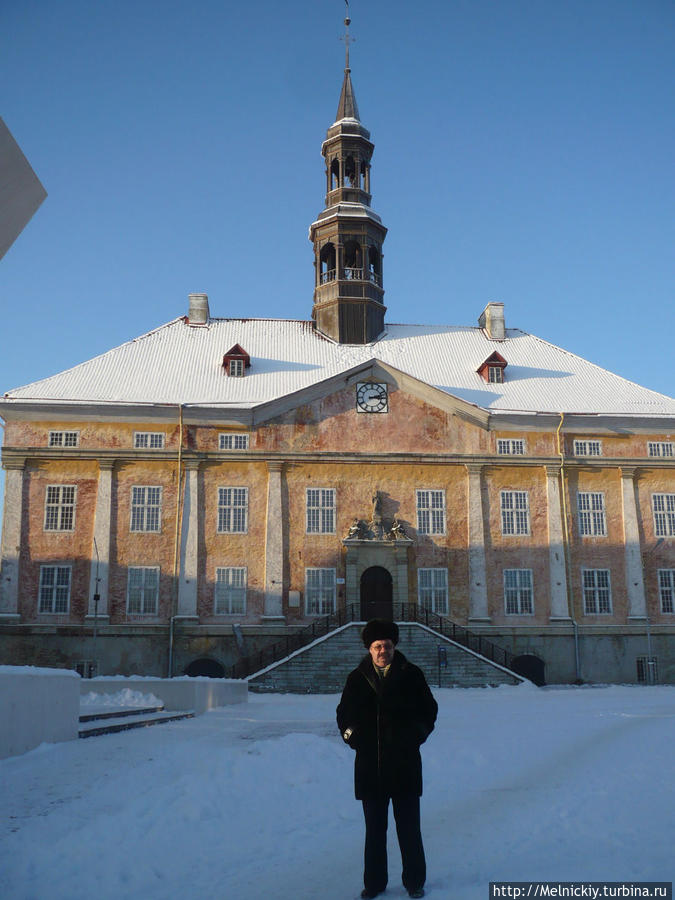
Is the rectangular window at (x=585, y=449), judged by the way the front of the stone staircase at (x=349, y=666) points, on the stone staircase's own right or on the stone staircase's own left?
on the stone staircase's own left

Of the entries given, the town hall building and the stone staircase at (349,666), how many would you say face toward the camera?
2

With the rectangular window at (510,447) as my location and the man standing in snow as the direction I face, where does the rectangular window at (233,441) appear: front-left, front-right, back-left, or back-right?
front-right

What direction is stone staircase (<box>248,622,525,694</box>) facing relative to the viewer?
toward the camera

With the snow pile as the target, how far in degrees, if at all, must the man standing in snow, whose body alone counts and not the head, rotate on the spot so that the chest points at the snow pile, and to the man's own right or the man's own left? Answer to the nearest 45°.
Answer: approximately 135° to the man's own right

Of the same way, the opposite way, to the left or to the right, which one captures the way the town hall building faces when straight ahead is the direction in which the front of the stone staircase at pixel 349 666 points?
the same way

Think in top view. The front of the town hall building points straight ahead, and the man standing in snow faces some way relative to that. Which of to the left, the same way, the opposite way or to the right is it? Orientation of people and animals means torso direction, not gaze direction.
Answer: the same way

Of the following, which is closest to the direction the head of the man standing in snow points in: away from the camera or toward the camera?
toward the camera

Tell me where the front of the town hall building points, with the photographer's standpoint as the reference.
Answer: facing the viewer

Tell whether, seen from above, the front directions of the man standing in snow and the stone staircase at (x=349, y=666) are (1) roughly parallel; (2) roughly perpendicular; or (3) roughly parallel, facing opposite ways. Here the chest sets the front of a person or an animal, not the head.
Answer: roughly parallel

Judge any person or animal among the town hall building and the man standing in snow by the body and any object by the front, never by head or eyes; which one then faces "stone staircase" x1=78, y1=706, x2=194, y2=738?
the town hall building
